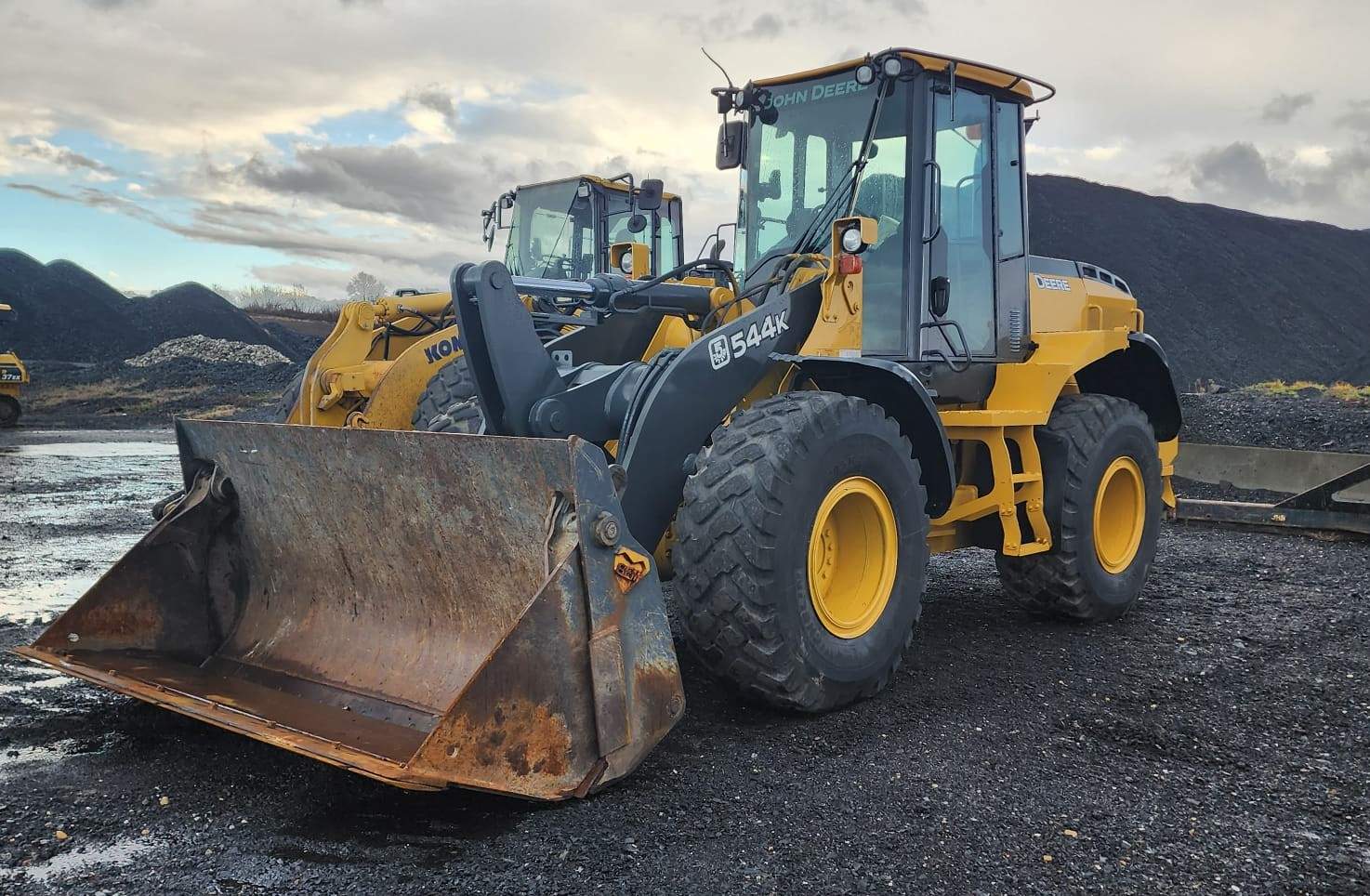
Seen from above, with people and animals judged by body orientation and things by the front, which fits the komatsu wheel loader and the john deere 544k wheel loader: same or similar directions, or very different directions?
same or similar directions

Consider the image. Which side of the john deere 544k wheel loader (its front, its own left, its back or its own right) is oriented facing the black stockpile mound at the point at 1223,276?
back

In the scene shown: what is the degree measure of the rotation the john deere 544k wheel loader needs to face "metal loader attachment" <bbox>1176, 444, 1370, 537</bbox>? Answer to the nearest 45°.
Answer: approximately 180°

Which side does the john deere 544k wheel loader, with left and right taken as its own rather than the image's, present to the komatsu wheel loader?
right

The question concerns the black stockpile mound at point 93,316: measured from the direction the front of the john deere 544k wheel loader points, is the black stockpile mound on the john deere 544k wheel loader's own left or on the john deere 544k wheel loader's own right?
on the john deere 544k wheel loader's own right

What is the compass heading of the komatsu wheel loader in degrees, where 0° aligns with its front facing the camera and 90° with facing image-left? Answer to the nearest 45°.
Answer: approximately 45°

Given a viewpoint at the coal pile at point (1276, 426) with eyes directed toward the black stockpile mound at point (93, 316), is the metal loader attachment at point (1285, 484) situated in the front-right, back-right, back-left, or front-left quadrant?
back-left

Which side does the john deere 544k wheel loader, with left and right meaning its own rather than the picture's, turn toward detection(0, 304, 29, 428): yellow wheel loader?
right

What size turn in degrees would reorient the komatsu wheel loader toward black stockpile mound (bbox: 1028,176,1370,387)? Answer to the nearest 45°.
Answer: approximately 180°

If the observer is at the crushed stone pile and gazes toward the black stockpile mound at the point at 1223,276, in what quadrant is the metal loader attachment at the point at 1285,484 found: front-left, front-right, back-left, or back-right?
front-right

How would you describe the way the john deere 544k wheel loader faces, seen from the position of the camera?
facing the viewer and to the left of the viewer

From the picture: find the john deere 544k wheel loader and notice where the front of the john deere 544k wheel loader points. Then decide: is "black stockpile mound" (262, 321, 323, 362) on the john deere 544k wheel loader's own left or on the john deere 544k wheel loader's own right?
on the john deere 544k wheel loader's own right

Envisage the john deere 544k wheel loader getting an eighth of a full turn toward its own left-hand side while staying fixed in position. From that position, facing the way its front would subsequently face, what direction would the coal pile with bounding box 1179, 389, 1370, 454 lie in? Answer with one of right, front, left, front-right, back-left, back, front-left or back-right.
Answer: back-left
